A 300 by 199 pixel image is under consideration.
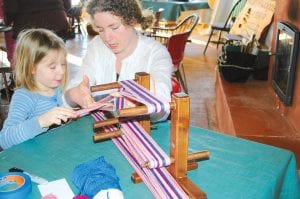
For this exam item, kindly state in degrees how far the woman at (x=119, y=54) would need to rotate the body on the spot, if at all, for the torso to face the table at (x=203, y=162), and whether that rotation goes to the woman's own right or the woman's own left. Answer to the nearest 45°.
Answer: approximately 90° to the woman's own left

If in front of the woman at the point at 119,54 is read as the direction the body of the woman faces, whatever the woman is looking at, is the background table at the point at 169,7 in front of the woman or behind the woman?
behind

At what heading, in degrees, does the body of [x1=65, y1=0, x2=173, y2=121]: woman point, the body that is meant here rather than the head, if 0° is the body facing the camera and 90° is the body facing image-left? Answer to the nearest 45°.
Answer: approximately 45°

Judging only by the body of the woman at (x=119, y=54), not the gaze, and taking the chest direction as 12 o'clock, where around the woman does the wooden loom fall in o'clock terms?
The wooden loom is roughly at 10 o'clock from the woman.
